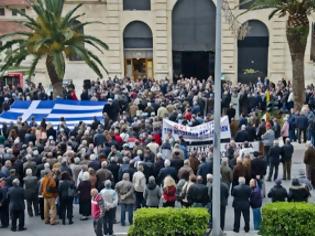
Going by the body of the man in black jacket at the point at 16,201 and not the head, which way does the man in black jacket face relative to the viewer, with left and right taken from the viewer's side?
facing away from the viewer

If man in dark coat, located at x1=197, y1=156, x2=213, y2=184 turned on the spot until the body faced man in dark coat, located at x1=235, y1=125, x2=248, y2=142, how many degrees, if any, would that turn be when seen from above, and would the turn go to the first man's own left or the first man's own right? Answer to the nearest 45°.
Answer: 0° — they already face them

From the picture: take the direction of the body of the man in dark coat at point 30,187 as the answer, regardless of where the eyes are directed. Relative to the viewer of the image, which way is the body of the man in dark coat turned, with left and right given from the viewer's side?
facing away from the viewer

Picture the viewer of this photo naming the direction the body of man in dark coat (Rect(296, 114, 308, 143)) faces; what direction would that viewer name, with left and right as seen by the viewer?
facing away from the viewer

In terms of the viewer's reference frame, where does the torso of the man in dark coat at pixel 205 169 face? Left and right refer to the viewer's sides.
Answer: facing away from the viewer

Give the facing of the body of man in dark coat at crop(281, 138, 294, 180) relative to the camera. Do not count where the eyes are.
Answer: away from the camera

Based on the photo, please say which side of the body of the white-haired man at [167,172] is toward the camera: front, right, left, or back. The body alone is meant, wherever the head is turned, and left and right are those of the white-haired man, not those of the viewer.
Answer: back

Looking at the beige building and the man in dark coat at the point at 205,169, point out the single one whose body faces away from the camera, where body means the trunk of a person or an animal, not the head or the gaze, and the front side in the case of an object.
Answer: the man in dark coat

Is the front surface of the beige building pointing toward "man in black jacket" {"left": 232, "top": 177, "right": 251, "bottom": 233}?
yes

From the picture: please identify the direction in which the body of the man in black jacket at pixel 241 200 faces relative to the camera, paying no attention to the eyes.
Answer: away from the camera

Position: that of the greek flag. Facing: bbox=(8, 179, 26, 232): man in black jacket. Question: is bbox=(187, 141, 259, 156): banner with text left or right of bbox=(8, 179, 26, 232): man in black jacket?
left

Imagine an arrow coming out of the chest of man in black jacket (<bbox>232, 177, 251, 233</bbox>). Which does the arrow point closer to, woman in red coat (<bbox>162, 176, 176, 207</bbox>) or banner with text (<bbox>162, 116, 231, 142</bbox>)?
the banner with text

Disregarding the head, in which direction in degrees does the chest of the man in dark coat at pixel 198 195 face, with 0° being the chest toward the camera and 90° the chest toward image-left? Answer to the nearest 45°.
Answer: approximately 180°
